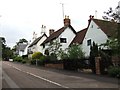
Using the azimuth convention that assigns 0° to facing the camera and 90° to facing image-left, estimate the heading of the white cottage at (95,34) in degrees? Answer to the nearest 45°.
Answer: approximately 45°

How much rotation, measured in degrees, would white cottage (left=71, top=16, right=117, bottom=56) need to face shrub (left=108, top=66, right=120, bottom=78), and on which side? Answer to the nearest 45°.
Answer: approximately 45° to its left
